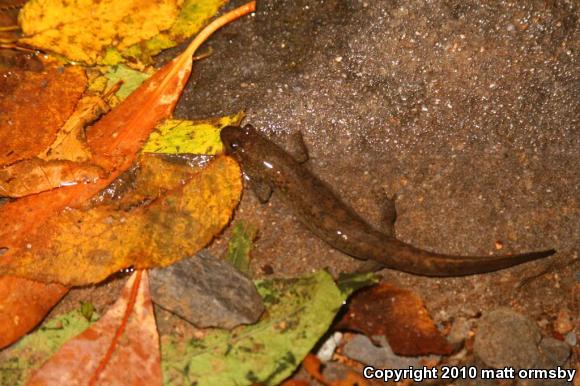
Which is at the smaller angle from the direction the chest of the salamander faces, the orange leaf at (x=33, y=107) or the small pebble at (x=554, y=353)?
the orange leaf

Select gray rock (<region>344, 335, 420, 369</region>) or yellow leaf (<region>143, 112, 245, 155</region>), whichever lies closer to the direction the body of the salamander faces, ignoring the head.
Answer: the yellow leaf

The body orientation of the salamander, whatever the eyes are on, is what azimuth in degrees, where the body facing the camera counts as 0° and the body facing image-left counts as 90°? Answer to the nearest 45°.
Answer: approximately 135°

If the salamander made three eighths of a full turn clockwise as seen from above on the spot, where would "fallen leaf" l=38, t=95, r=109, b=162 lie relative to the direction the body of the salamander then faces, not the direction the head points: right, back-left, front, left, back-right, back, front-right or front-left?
back

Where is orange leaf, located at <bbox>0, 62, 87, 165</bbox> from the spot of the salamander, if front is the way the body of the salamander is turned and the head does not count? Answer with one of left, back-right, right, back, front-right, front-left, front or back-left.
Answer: front-left

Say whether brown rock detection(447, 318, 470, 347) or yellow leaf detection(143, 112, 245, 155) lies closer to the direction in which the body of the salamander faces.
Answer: the yellow leaf

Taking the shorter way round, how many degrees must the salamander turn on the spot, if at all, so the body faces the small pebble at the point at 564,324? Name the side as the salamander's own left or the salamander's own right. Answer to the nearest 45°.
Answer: approximately 135° to the salamander's own right

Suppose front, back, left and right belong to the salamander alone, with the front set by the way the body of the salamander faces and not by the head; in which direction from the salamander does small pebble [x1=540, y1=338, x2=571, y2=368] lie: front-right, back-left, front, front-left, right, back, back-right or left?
back-right

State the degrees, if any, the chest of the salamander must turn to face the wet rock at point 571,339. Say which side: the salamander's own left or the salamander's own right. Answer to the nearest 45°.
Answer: approximately 135° to the salamander's own right
